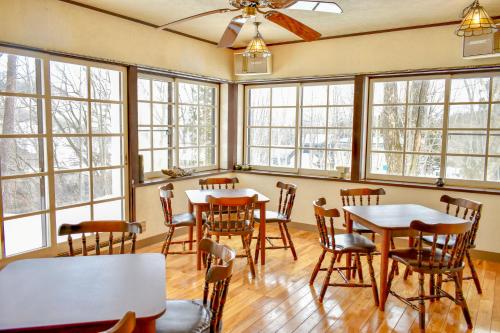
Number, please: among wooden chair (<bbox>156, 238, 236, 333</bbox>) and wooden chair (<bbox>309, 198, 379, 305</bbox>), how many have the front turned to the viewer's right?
1

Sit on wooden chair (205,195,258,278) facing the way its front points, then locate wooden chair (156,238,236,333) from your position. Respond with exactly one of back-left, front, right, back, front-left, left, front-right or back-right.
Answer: back

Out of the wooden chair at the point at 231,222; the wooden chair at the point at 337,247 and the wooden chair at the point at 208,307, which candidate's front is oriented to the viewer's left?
the wooden chair at the point at 208,307

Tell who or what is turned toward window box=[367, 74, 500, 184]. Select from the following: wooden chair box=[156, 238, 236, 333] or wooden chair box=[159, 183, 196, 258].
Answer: wooden chair box=[159, 183, 196, 258]

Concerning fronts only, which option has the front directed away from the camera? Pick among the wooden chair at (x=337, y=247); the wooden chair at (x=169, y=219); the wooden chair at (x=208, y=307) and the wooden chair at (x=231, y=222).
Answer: the wooden chair at (x=231, y=222)

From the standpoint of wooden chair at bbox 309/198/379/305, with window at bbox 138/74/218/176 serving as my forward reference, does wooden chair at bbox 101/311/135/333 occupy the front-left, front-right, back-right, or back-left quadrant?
back-left

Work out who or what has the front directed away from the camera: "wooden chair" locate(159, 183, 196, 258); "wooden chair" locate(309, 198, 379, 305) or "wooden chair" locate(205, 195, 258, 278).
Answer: "wooden chair" locate(205, 195, 258, 278)

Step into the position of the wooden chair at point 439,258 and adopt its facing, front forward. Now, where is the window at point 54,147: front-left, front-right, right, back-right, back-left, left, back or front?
front-left

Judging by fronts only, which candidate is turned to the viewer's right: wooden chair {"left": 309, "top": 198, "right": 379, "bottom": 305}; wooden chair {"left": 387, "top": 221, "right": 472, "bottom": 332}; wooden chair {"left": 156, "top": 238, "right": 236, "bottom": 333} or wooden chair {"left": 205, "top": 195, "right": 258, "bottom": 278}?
wooden chair {"left": 309, "top": 198, "right": 379, "bottom": 305}

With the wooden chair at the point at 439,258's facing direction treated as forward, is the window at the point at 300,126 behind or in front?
in front

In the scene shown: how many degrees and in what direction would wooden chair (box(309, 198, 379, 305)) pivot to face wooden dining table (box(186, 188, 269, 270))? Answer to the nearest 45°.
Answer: approximately 180°

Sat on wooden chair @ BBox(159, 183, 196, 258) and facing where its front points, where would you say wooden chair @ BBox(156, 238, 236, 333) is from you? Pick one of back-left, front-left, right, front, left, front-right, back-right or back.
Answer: right

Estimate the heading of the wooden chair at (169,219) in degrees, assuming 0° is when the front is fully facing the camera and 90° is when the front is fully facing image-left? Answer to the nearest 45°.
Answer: approximately 270°

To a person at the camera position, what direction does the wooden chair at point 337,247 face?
facing to the right of the viewer

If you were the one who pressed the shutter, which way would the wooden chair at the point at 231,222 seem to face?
facing away from the viewer

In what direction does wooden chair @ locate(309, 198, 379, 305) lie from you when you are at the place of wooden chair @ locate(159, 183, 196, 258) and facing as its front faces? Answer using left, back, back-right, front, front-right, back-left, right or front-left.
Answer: front-right

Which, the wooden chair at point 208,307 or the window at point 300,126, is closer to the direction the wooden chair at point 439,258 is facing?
the window

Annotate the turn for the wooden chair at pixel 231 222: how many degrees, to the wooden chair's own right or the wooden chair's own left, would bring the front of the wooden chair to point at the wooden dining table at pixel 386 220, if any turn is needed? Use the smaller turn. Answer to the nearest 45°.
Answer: approximately 90° to the wooden chair's own right
